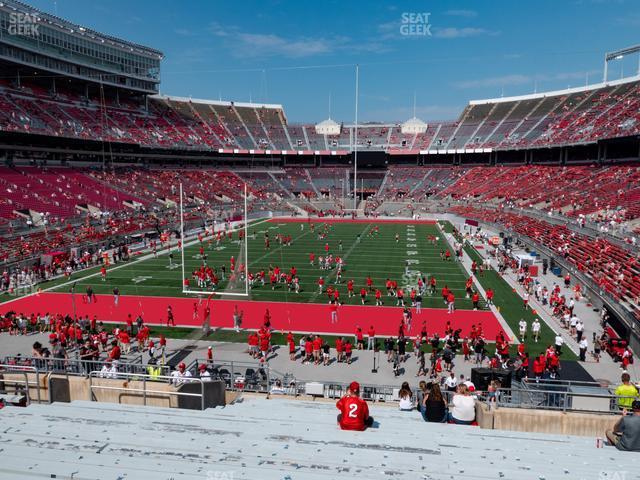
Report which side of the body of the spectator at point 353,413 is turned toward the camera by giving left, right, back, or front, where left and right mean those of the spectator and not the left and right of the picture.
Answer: back

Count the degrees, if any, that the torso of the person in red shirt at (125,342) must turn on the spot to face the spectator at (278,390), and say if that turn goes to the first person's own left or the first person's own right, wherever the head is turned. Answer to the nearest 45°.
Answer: approximately 135° to the first person's own right

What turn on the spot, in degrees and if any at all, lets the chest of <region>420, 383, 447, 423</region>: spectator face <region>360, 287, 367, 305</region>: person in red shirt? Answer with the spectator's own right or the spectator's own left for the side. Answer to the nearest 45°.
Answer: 0° — they already face them

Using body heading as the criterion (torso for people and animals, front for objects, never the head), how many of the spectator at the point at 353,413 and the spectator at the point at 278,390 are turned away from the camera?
2

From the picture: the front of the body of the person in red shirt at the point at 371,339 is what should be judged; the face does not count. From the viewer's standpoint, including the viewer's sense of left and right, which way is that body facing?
facing away from the viewer

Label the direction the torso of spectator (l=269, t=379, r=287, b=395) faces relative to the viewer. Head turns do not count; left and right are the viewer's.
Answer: facing away from the viewer

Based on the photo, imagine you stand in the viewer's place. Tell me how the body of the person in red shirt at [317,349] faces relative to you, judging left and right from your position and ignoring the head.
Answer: facing away from the viewer

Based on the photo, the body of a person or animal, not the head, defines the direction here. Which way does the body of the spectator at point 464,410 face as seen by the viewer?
away from the camera

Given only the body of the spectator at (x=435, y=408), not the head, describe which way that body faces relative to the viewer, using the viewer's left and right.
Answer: facing away from the viewer
